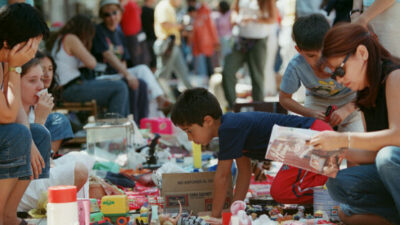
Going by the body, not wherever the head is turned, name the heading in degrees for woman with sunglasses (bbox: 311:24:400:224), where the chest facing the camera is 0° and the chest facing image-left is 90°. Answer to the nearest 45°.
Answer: approximately 90°

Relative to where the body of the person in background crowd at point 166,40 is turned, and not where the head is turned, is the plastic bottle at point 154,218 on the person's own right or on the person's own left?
on the person's own right

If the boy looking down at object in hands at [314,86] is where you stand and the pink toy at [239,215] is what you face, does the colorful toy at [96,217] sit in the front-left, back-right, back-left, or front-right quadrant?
front-right

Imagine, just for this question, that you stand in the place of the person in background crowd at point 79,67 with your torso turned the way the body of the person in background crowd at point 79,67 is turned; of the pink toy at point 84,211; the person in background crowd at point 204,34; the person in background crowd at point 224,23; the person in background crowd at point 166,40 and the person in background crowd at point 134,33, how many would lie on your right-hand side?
1
